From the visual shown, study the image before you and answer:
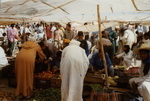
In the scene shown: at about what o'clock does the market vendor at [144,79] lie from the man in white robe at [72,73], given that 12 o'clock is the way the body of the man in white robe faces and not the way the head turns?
The market vendor is roughly at 4 o'clock from the man in white robe.

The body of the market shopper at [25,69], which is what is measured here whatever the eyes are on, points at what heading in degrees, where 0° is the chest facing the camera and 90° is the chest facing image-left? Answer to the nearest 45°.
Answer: approximately 225°

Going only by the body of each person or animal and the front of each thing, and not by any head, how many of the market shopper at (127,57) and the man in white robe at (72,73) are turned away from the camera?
1

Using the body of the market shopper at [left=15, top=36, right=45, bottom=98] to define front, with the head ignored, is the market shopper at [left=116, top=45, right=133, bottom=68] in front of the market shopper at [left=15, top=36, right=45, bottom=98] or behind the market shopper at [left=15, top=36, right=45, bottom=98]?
in front

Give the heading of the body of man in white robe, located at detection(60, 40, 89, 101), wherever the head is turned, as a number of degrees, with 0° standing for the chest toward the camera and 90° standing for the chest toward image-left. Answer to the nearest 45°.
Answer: approximately 180°

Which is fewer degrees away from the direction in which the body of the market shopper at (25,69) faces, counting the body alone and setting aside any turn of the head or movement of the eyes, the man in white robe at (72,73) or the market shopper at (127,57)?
the market shopper

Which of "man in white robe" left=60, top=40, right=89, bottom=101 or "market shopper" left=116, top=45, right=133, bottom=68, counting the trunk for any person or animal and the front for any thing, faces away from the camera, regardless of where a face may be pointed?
the man in white robe
